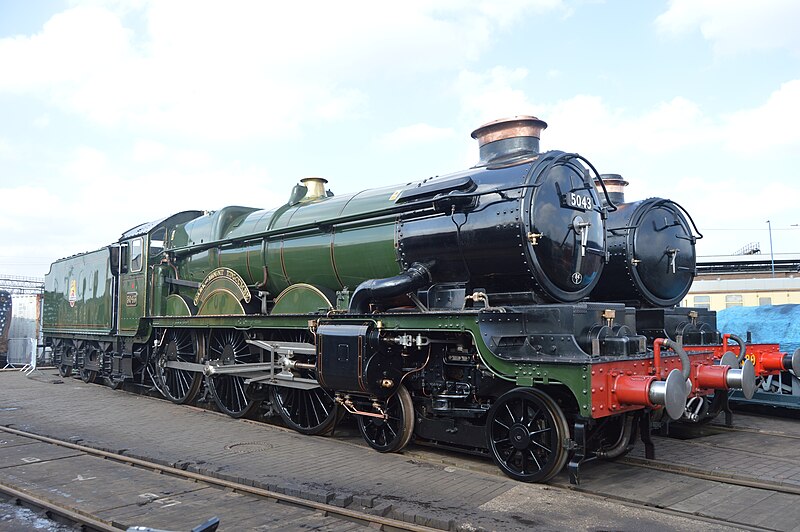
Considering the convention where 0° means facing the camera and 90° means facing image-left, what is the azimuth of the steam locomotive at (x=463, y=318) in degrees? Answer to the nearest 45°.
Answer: approximately 315°

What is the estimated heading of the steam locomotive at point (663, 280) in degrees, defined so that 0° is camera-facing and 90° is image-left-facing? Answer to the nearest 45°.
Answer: approximately 315°

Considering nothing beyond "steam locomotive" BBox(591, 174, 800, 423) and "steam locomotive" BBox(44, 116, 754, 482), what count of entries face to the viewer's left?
0

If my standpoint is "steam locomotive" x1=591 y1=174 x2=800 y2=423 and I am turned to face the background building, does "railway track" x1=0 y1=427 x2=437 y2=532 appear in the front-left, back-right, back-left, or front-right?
back-left

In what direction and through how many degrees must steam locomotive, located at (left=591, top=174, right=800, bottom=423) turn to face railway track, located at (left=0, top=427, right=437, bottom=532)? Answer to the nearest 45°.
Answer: approximately 90° to its right

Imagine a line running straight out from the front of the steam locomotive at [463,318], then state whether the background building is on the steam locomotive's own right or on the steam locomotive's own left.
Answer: on the steam locomotive's own left
